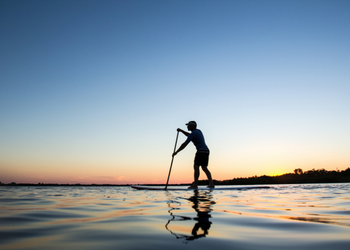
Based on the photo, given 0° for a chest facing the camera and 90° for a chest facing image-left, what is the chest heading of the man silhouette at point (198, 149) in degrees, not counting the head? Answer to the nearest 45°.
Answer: approximately 90°
